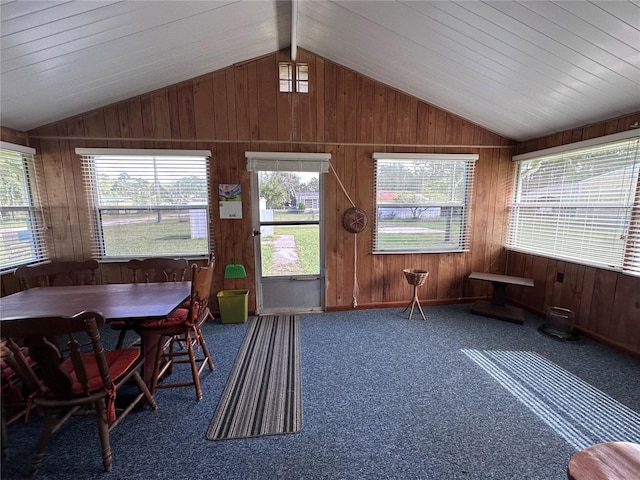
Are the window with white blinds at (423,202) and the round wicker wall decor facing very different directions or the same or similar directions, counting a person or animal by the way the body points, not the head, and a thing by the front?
same or similar directions

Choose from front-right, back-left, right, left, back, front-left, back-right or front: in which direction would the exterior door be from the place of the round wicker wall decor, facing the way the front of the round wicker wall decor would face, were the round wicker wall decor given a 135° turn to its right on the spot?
front-left

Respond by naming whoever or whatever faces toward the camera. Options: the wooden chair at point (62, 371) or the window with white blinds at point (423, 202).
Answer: the window with white blinds

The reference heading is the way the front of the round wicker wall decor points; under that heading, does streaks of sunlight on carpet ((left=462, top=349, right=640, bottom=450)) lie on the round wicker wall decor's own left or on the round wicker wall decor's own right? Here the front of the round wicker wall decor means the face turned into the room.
on the round wicker wall decor's own left

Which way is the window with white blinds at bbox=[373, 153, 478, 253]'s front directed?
toward the camera

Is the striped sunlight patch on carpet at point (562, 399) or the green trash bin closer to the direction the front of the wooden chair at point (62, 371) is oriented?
the green trash bin

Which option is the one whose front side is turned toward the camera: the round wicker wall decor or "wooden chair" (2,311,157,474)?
the round wicker wall decor

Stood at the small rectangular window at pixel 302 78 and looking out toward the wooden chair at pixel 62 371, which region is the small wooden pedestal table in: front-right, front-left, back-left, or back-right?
back-left

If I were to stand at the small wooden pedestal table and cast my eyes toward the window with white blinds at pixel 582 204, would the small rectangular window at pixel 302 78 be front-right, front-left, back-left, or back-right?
back-right

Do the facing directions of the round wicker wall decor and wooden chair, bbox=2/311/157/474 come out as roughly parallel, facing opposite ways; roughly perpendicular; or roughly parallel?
roughly parallel, facing opposite ways

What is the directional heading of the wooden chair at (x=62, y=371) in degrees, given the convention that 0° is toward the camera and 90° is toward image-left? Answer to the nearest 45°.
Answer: approximately 225°

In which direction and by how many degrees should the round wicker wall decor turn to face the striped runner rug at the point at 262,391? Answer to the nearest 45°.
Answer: approximately 45° to its right

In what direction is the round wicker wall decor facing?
toward the camera

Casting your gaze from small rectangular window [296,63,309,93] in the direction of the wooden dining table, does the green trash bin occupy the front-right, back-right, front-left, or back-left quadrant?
front-right

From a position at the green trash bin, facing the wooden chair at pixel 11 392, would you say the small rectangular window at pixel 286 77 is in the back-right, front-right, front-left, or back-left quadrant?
back-left

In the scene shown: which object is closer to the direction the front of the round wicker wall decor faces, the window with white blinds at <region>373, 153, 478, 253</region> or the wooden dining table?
the wooden dining table
